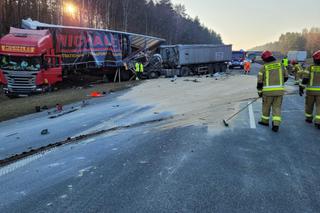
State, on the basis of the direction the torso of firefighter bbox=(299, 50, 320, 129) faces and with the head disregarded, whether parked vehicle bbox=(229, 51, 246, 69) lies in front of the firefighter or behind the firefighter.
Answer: in front

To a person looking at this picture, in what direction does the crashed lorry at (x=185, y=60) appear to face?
facing the viewer and to the left of the viewer

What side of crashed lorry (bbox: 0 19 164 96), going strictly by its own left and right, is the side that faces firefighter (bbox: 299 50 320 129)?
left

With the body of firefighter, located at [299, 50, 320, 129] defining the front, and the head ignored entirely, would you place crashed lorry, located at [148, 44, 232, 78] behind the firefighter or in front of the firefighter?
in front

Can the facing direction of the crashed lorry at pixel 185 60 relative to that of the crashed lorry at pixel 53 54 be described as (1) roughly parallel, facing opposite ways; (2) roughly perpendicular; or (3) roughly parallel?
roughly parallel

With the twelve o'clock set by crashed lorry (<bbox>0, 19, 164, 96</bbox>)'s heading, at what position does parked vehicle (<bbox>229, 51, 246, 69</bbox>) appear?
The parked vehicle is roughly at 6 o'clock from the crashed lorry.
